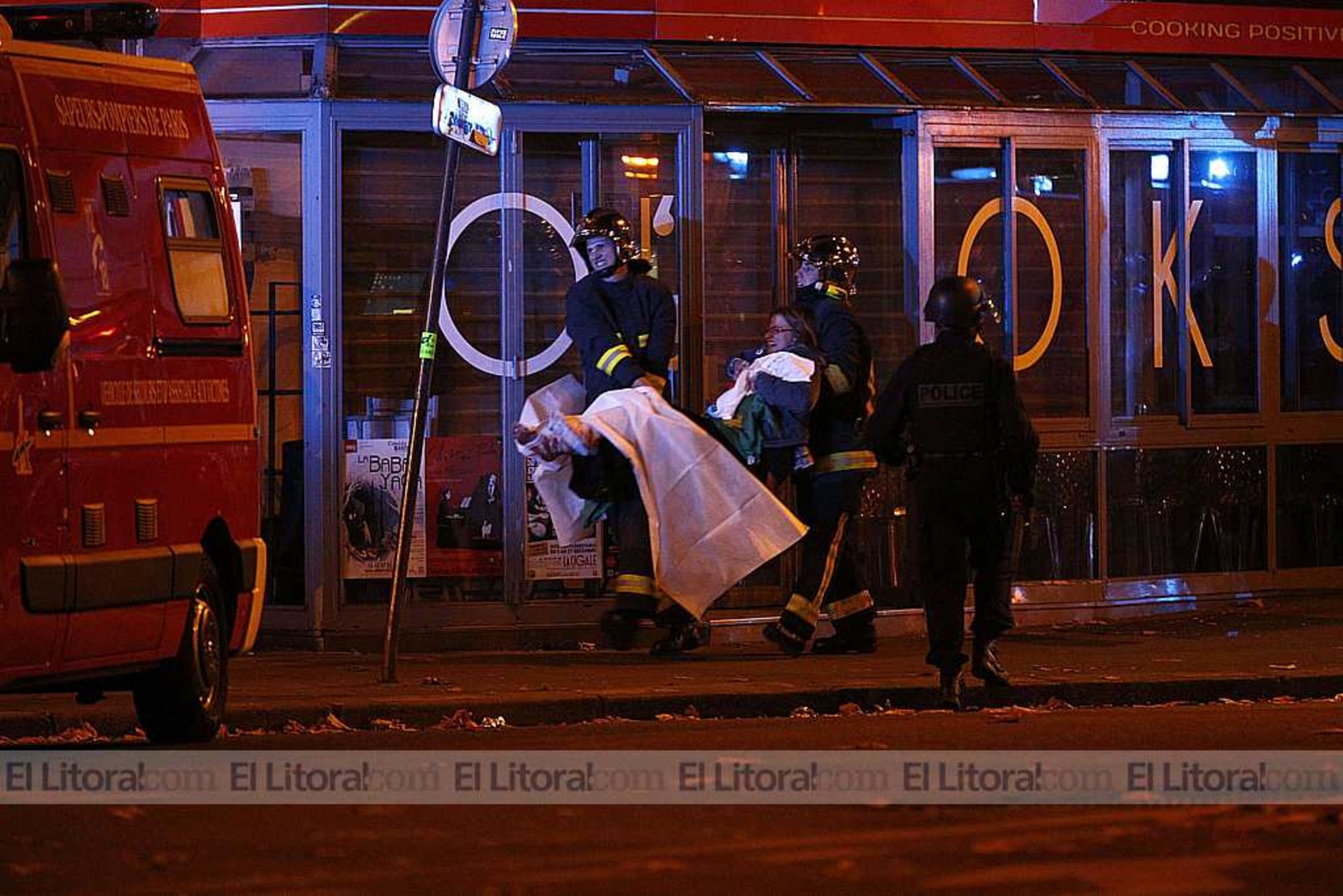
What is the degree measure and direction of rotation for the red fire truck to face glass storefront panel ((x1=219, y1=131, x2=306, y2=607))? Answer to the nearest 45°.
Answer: approximately 135° to its right

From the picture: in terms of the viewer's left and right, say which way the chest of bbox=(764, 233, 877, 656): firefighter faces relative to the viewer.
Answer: facing to the left of the viewer

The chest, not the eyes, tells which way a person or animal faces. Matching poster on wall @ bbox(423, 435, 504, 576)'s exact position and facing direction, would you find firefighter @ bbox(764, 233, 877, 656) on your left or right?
on your left

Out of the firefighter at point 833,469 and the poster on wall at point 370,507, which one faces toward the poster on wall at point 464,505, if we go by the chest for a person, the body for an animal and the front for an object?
the firefighter

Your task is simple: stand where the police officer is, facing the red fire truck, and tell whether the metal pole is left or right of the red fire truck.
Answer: right

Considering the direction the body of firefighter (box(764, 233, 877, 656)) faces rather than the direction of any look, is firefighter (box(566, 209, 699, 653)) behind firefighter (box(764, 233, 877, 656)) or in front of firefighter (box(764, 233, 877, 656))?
in front

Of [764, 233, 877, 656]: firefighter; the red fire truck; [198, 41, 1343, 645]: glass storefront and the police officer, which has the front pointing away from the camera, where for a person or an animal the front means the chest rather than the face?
the police officer

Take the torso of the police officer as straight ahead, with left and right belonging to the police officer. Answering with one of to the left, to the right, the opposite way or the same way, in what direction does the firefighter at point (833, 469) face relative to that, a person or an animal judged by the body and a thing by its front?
to the left

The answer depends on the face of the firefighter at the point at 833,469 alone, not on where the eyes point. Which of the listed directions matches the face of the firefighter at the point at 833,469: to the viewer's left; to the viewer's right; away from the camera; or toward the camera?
to the viewer's left

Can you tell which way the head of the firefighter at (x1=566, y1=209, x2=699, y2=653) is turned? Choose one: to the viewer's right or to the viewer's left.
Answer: to the viewer's left

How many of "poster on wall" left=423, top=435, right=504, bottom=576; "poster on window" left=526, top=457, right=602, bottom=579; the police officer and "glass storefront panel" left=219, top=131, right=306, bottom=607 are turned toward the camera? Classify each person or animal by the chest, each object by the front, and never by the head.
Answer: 3
